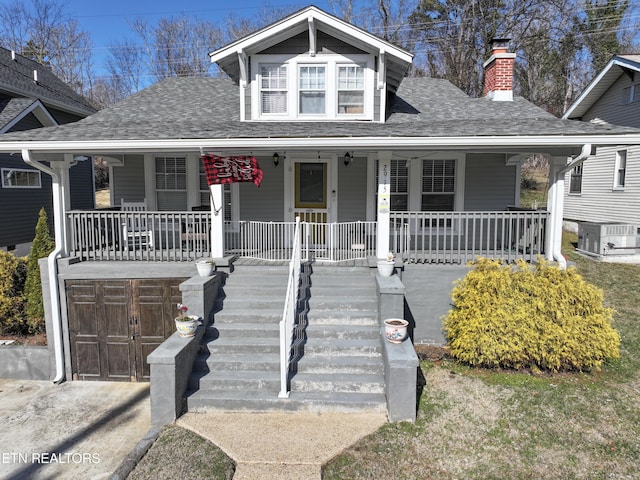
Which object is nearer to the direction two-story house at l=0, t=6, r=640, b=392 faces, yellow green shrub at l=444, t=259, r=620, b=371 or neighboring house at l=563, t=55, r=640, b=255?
the yellow green shrub

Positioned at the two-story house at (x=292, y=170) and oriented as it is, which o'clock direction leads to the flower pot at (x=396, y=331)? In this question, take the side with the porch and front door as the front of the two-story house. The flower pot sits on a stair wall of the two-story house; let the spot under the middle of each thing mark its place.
The flower pot is roughly at 11 o'clock from the two-story house.

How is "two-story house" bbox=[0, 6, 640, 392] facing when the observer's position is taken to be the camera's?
facing the viewer

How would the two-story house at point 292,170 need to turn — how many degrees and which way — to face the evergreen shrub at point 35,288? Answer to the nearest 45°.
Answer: approximately 90° to its right

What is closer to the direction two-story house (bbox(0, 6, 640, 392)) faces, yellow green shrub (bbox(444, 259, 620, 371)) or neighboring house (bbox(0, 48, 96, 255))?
the yellow green shrub

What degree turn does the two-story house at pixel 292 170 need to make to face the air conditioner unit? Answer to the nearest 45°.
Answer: approximately 90° to its left

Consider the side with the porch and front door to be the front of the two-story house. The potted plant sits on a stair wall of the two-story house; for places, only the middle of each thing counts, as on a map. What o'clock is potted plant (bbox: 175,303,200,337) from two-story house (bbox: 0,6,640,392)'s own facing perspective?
The potted plant is roughly at 1 o'clock from the two-story house.

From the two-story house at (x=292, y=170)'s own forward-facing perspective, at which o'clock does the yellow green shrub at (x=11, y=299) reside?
The yellow green shrub is roughly at 3 o'clock from the two-story house.

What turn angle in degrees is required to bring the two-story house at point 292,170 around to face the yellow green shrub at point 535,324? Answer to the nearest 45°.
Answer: approximately 45° to its left

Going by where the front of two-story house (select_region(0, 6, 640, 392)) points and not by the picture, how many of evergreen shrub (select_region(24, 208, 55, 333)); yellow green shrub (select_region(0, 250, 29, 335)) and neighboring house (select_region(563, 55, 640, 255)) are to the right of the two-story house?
2

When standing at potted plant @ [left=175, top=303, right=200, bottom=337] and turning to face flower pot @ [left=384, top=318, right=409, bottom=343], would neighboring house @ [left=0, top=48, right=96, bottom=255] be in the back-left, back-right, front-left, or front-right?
back-left

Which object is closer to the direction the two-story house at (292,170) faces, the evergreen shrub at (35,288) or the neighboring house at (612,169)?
the evergreen shrub

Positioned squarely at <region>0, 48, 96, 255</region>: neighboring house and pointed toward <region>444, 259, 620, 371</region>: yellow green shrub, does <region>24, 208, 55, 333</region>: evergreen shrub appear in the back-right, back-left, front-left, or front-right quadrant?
front-right
